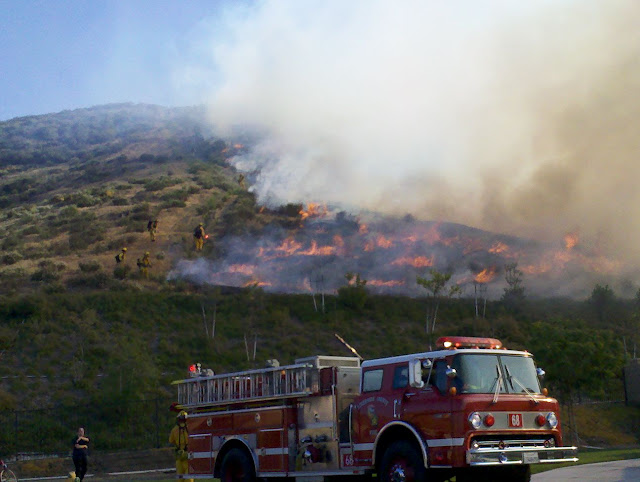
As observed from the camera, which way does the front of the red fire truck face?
facing the viewer and to the right of the viewer

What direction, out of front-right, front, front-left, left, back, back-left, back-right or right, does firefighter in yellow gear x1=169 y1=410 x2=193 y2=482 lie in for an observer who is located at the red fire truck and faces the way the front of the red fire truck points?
back

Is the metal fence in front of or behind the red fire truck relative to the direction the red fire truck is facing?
behind

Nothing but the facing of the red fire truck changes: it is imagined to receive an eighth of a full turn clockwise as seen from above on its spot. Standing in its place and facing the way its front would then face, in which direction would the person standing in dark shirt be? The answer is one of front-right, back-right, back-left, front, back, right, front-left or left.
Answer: back-right

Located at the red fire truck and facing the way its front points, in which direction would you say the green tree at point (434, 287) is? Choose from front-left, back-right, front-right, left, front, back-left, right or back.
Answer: back-left
